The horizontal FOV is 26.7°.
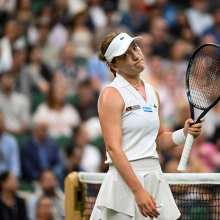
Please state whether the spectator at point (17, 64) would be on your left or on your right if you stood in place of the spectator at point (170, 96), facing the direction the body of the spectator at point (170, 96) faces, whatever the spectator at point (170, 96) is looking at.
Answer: on your right

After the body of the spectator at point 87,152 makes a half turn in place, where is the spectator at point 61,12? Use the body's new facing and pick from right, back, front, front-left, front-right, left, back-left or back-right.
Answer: front-left

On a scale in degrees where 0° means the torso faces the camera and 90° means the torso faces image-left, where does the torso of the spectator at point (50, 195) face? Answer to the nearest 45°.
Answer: approximately 0°

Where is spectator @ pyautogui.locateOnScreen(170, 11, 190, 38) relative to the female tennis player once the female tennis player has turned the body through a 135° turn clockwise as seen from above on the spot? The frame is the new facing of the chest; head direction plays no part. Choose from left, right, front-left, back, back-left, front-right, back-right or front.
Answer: right

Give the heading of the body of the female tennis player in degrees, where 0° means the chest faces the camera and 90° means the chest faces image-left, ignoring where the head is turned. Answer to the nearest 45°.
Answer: approximately 315°

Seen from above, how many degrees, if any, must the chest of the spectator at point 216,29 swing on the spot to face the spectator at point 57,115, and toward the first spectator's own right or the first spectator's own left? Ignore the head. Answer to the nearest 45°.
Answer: approximately 45° to the first spectator's own right
